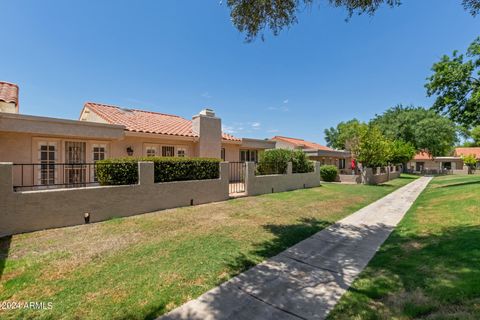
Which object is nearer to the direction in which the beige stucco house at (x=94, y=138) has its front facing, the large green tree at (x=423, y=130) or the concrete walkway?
the concrete walkway

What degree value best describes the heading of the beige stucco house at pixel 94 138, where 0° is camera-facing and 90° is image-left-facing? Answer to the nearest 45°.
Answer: approximately 315°

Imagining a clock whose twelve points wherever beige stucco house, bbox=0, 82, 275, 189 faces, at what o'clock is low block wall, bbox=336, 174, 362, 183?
The low block wall is roughly at 10 o'clock from the beige stucco house.

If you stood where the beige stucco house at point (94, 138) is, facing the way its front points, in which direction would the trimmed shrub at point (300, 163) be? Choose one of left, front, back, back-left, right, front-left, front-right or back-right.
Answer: front-left

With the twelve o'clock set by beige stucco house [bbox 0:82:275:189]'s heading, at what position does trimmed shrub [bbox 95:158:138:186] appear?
The trimmed shrub is roughly at 1 o'clock from the beige stucco house.

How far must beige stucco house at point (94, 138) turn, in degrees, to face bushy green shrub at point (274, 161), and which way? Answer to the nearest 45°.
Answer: approximately 45° to its left

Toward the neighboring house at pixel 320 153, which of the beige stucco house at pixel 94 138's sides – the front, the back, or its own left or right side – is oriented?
left
